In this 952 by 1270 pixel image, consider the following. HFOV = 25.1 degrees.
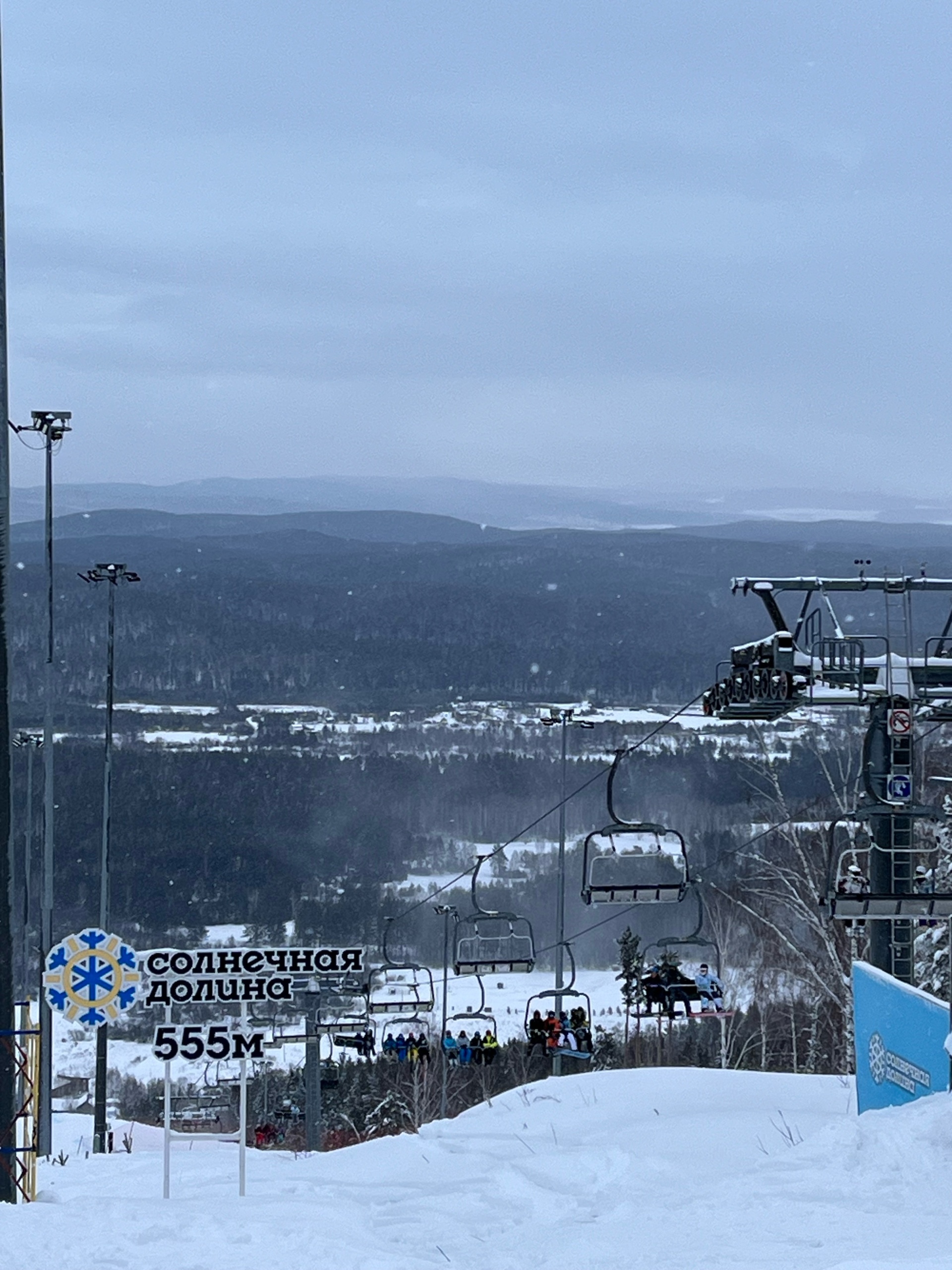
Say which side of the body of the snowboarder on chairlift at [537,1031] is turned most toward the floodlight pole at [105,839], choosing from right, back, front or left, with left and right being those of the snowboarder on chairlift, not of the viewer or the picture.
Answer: right

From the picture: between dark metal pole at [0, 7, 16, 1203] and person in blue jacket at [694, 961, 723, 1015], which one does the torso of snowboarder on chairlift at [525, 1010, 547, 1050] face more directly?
the dark metal pole

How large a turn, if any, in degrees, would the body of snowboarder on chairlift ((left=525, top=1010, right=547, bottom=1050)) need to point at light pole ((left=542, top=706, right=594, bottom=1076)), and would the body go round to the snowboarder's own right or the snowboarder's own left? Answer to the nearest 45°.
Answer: approximately 180°

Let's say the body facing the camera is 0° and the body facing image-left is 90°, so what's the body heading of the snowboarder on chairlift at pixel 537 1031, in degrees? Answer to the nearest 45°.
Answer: approximately 0°

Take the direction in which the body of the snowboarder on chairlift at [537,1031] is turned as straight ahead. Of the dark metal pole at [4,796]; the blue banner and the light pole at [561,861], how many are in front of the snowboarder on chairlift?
2

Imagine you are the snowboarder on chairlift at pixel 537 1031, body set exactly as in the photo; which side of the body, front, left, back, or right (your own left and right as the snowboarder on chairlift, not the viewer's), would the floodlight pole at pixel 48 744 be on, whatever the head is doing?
right

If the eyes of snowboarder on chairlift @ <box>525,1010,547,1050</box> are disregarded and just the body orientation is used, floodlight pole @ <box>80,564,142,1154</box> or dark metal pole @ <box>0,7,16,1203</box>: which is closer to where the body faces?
the dark metal pole

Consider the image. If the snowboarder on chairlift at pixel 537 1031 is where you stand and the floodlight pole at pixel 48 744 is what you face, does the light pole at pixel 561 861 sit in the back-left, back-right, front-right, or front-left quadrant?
back-right
